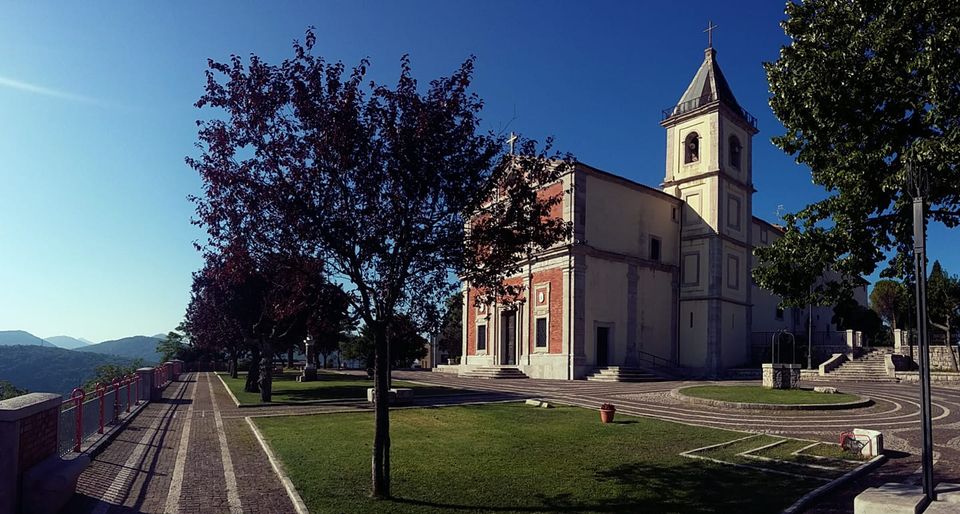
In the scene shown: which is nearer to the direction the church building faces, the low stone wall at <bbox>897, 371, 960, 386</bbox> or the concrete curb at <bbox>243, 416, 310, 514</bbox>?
the concrete curb

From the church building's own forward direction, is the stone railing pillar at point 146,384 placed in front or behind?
in front

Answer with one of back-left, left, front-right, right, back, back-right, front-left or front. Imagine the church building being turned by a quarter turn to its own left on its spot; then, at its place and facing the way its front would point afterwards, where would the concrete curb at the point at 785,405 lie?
front-right

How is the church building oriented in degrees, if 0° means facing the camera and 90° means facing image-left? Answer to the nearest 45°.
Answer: approximately 45°

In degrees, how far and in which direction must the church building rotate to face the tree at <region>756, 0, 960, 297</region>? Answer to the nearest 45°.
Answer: approximately 45° to its left

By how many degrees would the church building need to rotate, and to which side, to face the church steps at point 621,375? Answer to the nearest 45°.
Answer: approximately 45° to its left

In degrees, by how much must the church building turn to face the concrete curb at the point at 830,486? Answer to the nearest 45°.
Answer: approximately 45° to its left

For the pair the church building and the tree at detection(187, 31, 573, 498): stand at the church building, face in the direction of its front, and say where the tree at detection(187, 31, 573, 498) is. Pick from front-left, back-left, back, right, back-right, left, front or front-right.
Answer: front-left

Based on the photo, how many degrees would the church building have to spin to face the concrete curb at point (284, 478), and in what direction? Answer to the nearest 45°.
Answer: approximately 45° to its left

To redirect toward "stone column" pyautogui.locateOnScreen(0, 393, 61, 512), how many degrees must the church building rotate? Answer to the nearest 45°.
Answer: approximately 45° to its left
